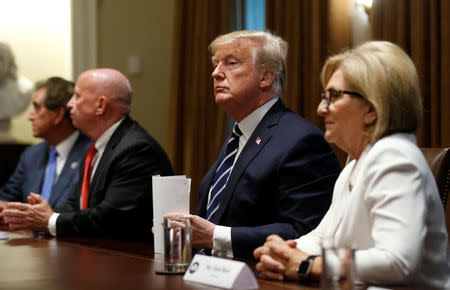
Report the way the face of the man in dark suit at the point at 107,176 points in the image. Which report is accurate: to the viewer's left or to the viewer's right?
to the viewer's left

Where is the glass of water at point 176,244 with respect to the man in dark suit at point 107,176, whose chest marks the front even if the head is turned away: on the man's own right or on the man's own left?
on the man's own left

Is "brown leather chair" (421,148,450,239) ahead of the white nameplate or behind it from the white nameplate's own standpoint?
behind

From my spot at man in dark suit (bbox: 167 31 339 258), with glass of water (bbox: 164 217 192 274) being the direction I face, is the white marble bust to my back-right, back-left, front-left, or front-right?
back-right

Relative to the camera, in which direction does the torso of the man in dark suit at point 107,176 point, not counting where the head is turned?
to the viewer's left

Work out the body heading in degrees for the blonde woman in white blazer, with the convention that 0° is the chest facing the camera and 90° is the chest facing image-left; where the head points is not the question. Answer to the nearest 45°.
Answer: approximately 90°
